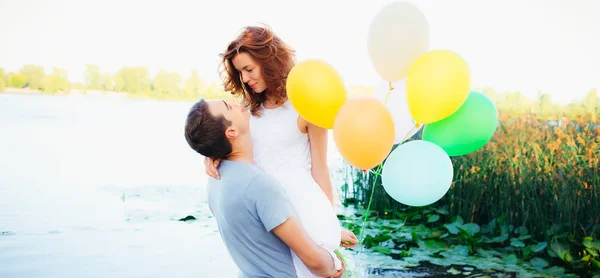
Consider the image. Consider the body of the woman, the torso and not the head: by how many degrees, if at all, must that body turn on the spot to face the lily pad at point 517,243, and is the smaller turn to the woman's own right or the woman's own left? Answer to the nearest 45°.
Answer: approximately 180°

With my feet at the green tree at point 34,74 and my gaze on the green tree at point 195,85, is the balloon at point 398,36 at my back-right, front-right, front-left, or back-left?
front-right

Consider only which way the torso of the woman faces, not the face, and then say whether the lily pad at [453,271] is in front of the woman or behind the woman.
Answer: behind

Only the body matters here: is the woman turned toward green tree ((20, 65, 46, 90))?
no

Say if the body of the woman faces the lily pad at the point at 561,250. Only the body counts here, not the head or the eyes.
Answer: no

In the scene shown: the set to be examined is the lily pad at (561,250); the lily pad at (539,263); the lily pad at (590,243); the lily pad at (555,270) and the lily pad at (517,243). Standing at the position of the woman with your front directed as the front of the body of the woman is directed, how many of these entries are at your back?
5

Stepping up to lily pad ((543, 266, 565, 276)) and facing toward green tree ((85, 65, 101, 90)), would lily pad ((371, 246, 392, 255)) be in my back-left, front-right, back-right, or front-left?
front-left

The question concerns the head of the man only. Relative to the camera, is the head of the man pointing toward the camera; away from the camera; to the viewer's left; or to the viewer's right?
to the viewer's right

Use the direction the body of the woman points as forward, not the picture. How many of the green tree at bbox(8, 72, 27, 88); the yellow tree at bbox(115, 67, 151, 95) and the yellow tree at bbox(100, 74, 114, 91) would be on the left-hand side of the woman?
0

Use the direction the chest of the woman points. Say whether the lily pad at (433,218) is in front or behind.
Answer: behind

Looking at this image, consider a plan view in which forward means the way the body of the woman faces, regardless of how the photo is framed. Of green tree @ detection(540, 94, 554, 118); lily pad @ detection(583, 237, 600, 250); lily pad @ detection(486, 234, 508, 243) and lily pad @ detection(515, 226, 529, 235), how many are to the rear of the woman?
4

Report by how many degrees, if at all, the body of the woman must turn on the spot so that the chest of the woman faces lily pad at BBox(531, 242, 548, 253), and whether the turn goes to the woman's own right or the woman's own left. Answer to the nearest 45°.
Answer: approximately 180°

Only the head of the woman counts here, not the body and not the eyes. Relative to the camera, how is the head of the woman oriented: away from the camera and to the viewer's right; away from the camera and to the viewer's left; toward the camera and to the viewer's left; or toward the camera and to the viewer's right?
toward the camera and to the viewer's left

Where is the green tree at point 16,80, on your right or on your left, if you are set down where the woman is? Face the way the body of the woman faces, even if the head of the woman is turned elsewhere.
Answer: on your right

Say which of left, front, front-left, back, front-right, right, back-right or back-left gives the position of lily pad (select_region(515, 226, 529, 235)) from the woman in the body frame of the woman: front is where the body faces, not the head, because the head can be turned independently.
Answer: back

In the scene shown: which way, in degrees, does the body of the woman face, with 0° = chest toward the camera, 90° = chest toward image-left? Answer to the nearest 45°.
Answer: approximately 45°
